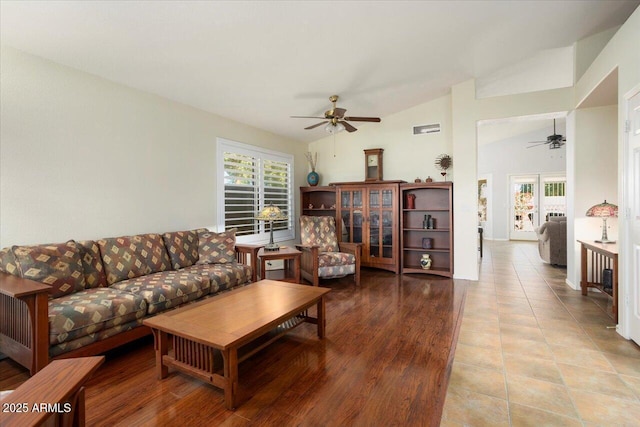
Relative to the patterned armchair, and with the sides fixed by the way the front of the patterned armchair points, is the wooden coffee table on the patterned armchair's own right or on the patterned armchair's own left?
on the patterned armchair's own right

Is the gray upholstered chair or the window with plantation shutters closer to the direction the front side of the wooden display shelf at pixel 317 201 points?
the window with plantation shutters

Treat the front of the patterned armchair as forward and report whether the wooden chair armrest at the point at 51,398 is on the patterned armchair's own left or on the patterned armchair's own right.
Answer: on the patterned armchair's own right

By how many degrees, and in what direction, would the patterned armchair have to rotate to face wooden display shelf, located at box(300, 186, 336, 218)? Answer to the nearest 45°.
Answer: approximately 135° to its left

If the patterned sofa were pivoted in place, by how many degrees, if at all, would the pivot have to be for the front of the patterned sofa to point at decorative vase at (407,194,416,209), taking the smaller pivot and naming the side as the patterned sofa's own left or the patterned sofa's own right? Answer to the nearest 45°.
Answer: approximately 45° to the patterned sofa's own left

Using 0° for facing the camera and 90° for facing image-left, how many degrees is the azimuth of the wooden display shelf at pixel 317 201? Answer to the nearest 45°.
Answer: approximately 0°

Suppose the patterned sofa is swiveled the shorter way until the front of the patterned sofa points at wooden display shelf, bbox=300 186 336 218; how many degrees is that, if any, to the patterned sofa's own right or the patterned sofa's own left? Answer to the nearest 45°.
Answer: approximately 90° to the patterned sofa's own left

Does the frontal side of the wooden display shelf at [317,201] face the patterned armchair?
yes
